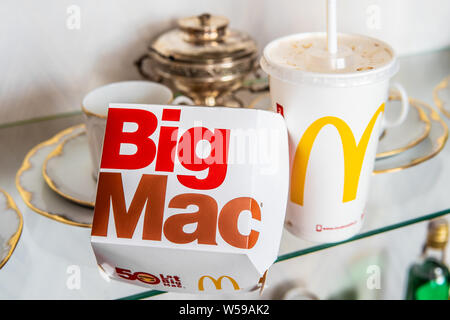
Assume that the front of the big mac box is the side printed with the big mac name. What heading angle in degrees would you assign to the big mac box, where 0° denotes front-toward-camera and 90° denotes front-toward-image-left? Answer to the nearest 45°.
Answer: approximately 0°
